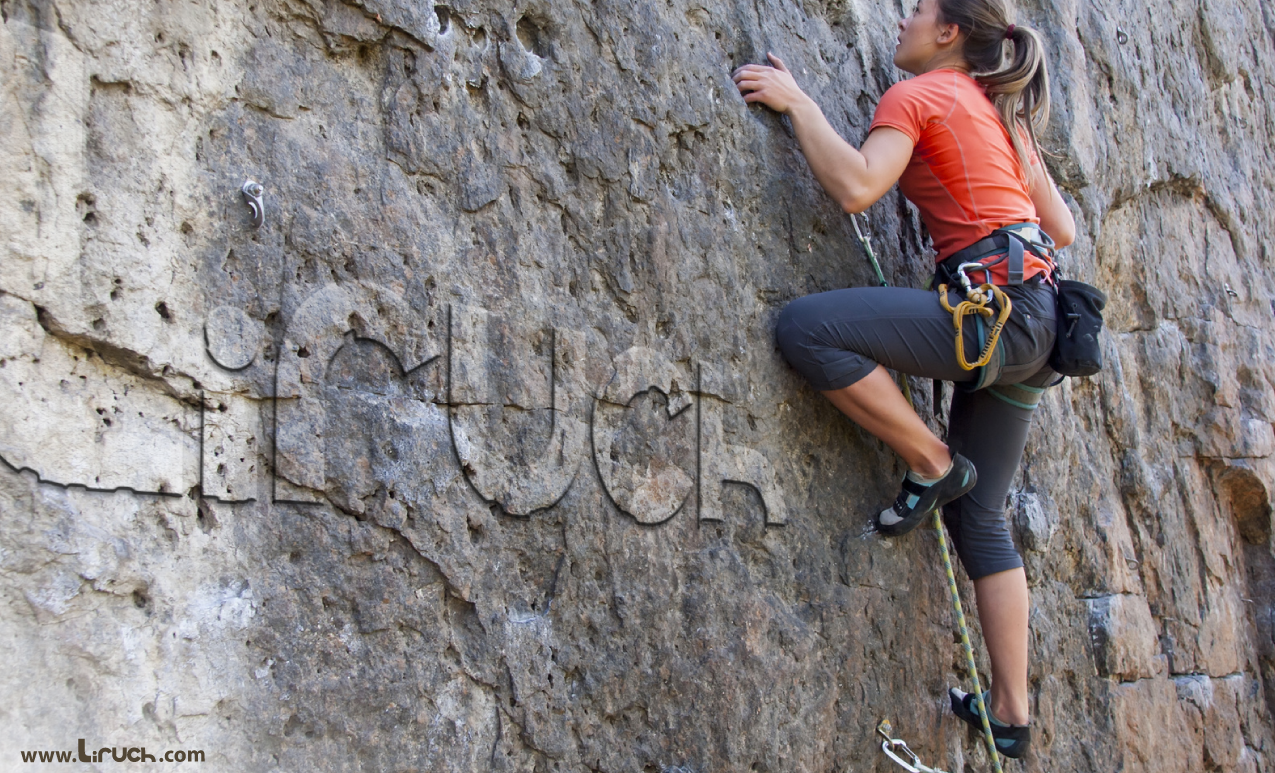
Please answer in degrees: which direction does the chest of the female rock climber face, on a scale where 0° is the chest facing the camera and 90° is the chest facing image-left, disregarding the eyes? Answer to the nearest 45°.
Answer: approximately 135°
